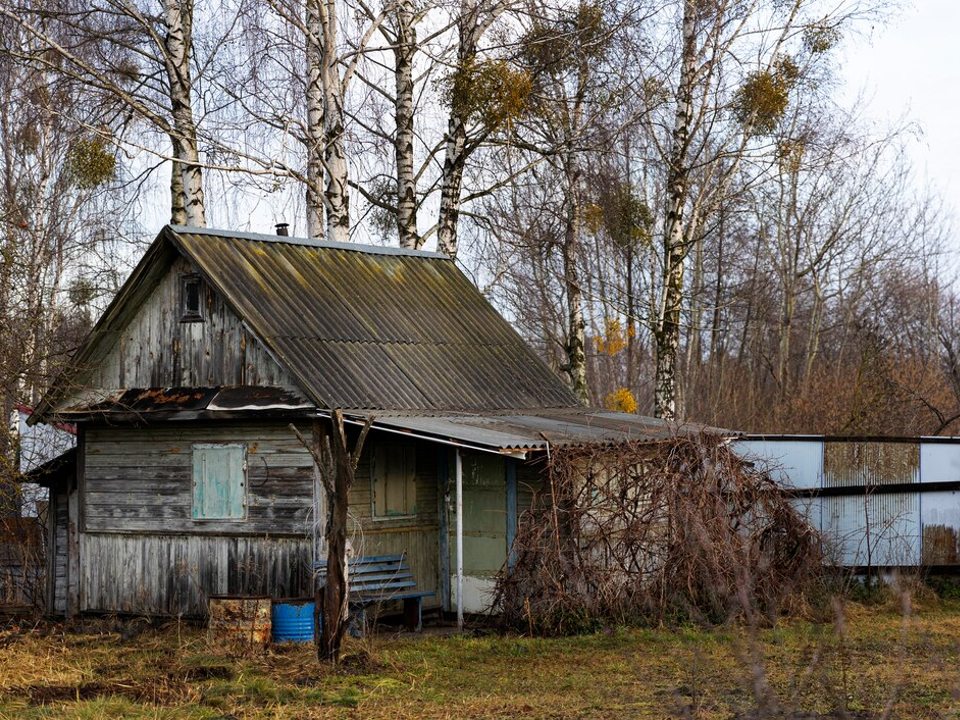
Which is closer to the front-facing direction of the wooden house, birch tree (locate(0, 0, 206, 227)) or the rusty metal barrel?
the rusty metal barrel

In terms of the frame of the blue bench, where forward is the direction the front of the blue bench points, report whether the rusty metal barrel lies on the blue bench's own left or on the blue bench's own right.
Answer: on the blue bench's own right

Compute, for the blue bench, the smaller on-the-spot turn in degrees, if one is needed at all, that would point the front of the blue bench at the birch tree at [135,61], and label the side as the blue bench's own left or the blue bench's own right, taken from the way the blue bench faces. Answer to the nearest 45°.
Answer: approximately 180°

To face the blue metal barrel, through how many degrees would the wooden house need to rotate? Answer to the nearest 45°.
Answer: approximately 45° to its right

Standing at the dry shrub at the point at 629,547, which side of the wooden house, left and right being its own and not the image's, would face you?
front

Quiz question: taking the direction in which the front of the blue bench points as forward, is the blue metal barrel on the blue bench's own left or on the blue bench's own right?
on the blue bench's own right

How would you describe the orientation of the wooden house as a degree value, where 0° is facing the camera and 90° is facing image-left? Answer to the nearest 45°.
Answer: approximately 315°

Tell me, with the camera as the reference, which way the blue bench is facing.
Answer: facing the viewer and to the right of the viewer
